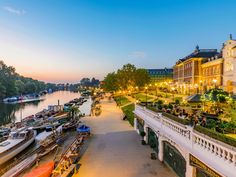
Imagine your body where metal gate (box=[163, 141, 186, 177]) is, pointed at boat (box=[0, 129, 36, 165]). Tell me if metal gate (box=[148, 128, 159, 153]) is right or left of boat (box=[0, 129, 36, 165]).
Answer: right

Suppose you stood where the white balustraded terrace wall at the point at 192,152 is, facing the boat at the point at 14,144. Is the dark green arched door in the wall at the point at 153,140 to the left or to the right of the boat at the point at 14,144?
right
